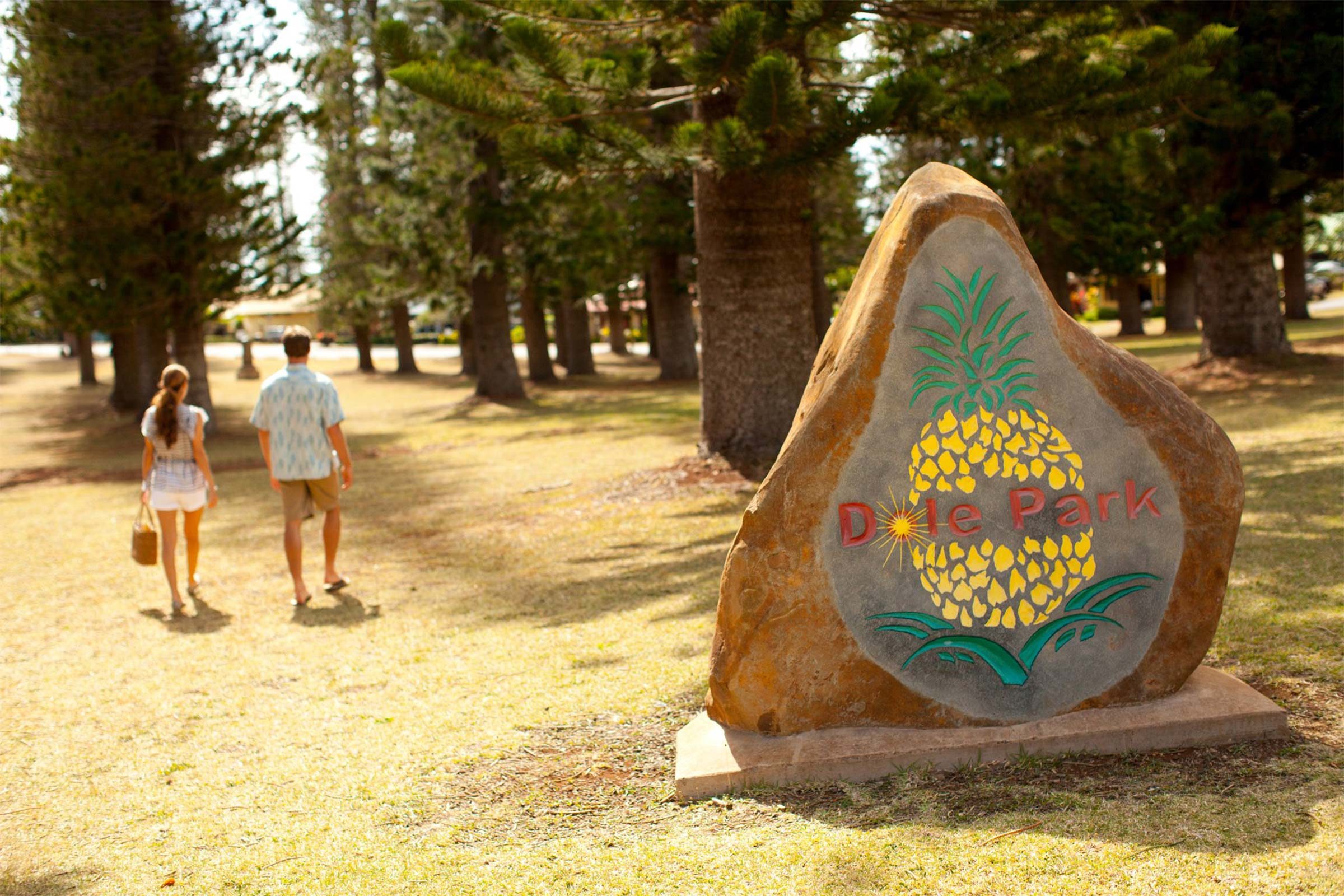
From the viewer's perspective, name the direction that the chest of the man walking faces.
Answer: away from the camera

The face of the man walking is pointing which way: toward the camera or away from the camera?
away from the camera

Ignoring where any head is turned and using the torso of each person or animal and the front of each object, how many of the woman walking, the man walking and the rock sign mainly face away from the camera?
2

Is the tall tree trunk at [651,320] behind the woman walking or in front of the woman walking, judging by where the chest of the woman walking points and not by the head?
in front

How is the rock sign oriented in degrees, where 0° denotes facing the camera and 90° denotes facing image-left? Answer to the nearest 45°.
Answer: approximately 0°

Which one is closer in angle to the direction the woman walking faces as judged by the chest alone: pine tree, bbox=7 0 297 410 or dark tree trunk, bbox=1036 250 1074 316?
the pine tree

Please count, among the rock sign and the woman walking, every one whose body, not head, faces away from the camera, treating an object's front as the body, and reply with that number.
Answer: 1

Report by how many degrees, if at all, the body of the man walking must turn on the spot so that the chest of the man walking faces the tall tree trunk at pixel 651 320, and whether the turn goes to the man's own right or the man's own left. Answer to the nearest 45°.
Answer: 0° — they already face it

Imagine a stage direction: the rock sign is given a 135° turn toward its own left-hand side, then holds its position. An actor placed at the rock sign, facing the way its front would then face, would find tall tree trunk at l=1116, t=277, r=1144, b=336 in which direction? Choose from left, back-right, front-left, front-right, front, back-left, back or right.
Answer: front-left

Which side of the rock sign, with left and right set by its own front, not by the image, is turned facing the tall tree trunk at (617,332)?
back

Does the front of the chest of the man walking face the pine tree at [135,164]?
yes

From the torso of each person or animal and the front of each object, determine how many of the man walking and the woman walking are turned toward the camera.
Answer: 0

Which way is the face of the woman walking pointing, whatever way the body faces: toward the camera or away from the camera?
away from the camera

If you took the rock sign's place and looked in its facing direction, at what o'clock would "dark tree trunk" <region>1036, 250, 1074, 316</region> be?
The dark tree trunk is roughly at 6 o'clock from the rock sign.

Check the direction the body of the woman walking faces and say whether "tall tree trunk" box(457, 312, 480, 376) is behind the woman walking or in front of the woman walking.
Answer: in front

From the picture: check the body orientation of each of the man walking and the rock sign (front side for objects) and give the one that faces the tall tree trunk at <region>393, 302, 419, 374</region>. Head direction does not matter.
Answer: the man walking

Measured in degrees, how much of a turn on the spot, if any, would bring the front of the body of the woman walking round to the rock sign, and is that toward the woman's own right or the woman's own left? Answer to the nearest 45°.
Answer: approximately 135° to the woman's own right

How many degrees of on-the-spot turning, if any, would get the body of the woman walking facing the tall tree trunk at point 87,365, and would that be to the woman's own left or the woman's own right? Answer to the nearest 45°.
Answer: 0° — they already face it

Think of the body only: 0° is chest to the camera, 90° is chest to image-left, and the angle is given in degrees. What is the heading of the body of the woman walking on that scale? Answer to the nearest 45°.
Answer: approximately 180°
